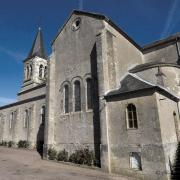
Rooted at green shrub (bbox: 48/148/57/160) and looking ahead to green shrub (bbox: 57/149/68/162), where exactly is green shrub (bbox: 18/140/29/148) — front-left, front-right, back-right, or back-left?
back-left

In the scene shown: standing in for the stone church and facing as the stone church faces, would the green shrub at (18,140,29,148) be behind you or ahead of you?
ahead
